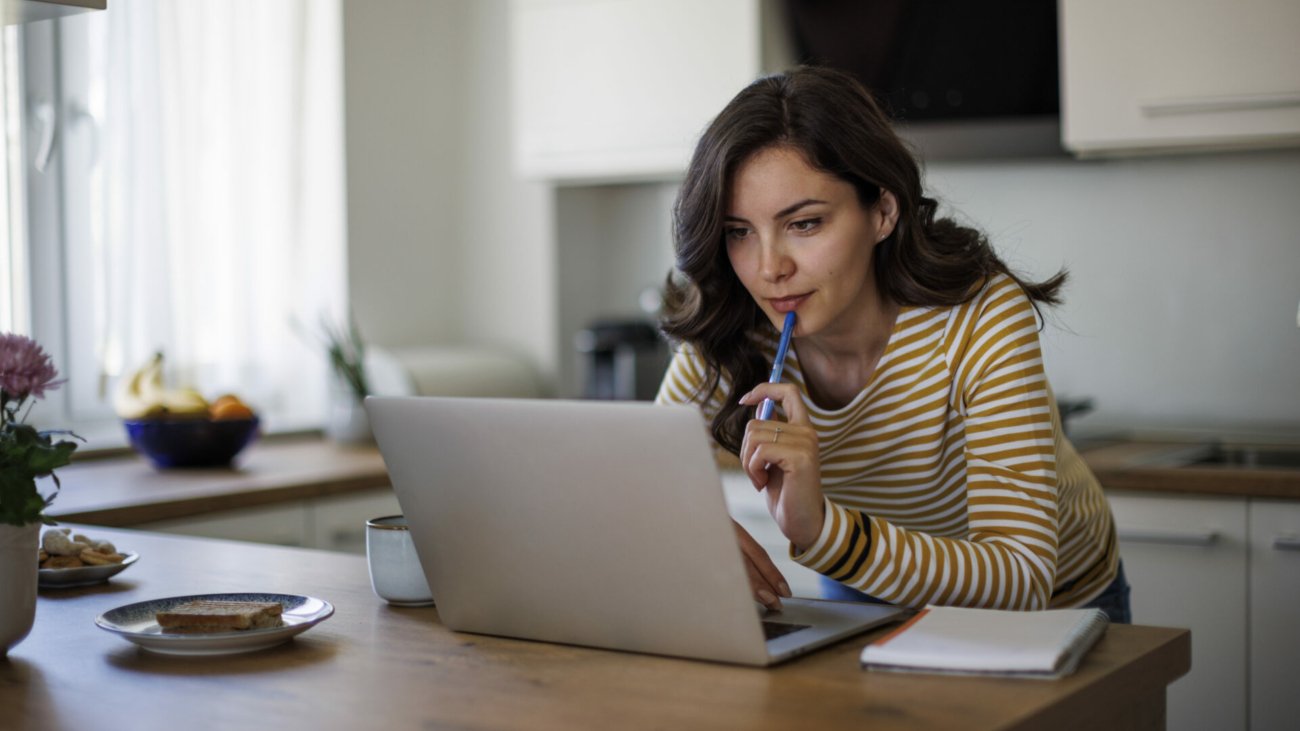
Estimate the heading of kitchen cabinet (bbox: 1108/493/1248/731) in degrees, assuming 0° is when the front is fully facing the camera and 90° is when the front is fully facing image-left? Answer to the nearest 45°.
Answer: approximately 0°

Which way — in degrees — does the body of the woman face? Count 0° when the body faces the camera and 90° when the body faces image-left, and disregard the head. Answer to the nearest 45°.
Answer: approximately 45°

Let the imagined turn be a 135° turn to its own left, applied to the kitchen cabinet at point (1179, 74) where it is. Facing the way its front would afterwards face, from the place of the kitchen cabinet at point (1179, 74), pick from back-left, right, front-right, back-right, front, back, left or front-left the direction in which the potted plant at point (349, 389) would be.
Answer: back-left

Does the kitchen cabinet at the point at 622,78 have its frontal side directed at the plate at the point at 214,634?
yes

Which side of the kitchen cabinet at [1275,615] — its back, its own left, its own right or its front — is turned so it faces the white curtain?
right

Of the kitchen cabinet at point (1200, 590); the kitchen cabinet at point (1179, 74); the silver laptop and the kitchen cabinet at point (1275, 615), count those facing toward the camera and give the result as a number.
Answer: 3
